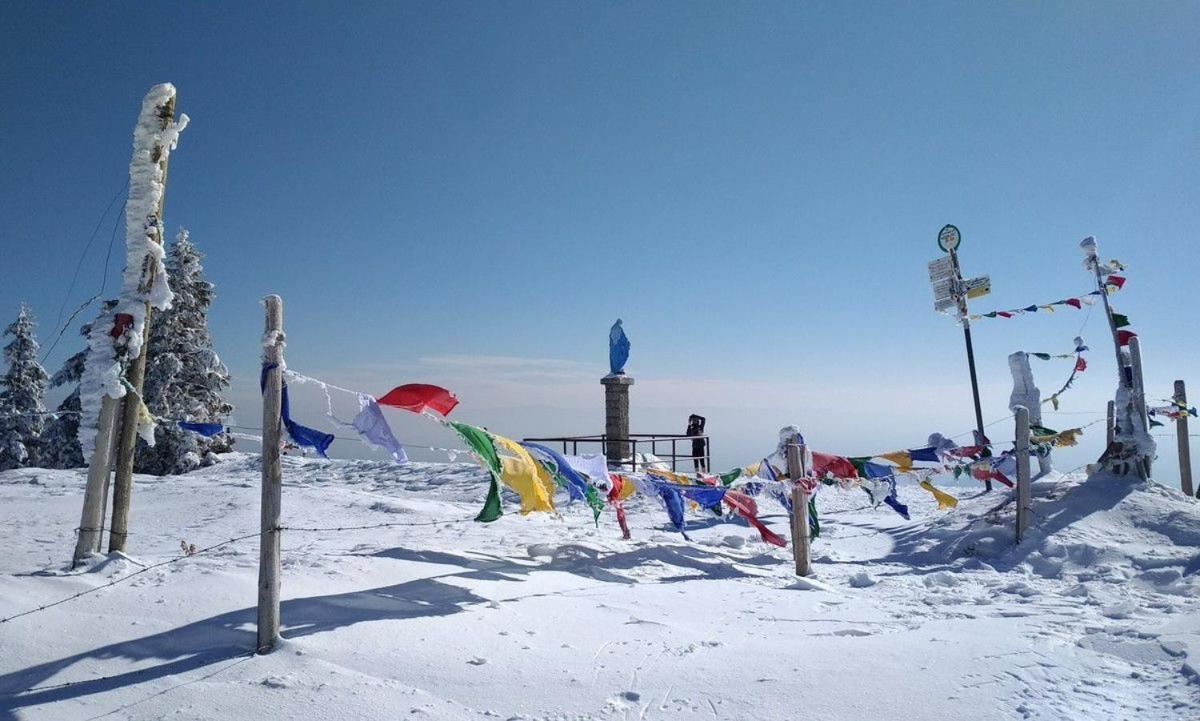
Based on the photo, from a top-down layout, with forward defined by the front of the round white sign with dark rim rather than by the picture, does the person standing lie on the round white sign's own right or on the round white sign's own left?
on the round white sign's own right

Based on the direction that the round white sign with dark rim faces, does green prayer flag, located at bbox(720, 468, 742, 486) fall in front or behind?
in front

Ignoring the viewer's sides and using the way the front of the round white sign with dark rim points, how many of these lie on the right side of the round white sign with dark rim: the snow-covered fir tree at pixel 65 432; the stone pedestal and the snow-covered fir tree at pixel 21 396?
3

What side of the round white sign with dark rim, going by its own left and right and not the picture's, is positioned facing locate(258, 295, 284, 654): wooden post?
front

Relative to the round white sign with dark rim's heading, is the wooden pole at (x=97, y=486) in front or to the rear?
in front

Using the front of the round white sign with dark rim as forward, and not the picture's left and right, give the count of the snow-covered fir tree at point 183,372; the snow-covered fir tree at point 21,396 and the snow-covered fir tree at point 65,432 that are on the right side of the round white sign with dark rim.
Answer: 3

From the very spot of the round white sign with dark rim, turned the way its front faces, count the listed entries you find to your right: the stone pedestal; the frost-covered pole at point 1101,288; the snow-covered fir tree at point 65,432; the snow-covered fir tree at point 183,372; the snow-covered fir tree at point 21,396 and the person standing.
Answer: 5

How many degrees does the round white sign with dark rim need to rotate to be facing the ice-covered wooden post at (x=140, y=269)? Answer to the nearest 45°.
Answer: approximately 45° to its right

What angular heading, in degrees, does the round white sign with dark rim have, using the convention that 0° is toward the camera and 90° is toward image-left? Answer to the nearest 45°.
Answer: approximately 0°

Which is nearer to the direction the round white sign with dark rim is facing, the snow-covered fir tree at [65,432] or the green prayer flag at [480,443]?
the green prayer flag

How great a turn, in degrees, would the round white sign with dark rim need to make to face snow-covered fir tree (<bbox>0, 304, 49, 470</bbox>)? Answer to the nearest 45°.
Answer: approximately 90° to its right

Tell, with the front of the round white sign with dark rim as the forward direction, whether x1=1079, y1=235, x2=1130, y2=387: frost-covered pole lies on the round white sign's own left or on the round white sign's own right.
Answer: on the round white sign's own left

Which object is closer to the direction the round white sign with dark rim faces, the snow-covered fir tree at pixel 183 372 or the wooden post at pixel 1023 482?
the wooden post

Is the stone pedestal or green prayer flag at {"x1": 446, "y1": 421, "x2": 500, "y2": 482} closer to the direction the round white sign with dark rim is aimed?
the green prayer flag

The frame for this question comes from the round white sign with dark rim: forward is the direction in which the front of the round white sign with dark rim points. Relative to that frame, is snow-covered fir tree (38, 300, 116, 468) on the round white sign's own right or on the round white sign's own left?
on the round white sign's own right
